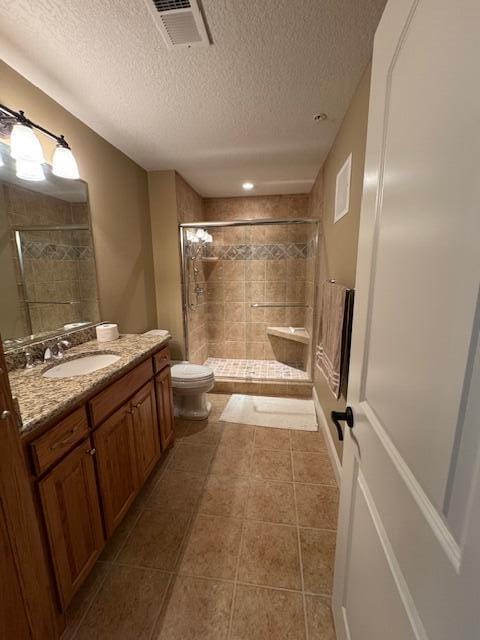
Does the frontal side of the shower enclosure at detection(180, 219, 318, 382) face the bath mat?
yes

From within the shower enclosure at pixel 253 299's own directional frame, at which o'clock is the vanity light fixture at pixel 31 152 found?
The vanity light fixture is roughly at 1 o'clock from the shower enclosure.

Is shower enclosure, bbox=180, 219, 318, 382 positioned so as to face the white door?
yes

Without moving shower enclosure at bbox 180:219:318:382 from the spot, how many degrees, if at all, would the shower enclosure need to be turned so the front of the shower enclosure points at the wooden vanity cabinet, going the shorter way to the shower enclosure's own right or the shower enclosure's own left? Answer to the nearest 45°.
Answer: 0° — it already faces it

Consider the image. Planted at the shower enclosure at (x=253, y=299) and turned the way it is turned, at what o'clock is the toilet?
The toilet is roughly at 1 o'clock from the shower enclosure.

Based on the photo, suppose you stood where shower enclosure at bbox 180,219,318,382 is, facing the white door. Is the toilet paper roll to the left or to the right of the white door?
right

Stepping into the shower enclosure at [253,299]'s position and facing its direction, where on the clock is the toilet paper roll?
The toilet paper roll is roughly at 1 o'clock from the shower enclosure.

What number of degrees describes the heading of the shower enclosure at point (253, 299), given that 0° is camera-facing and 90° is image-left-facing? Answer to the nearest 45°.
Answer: approximately 0°
